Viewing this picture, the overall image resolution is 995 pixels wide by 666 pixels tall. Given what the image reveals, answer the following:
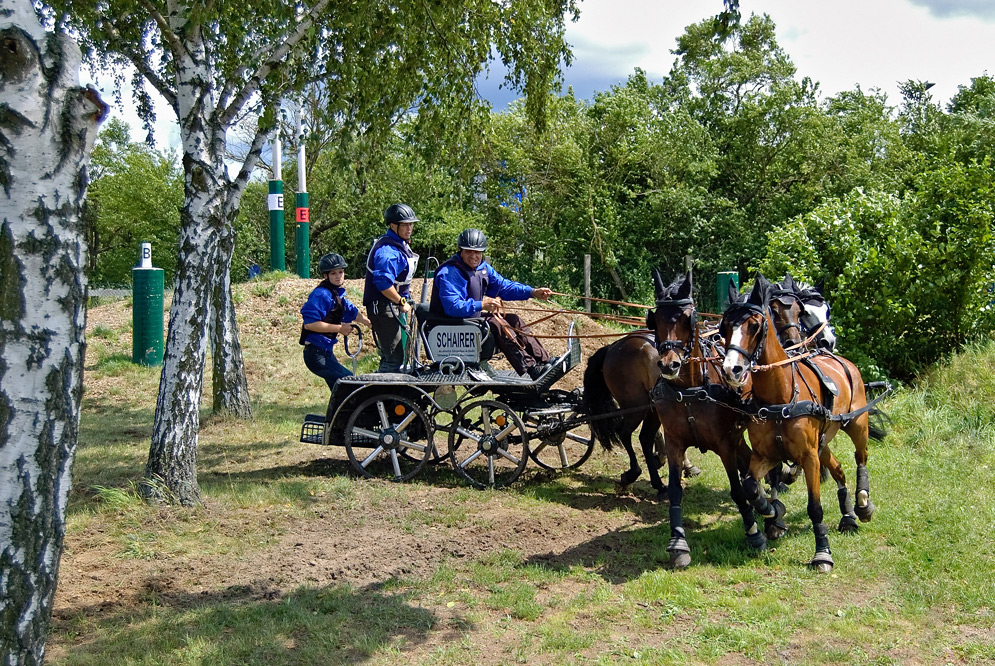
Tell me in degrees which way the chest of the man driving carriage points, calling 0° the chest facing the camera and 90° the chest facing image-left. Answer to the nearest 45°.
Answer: approximately 315°

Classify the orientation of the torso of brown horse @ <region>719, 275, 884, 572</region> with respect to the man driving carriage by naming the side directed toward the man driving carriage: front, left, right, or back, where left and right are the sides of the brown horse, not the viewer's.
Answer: right

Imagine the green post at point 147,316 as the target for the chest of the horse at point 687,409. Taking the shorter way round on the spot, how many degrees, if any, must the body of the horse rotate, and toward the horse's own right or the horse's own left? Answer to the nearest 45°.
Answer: approximately 135° to the horse's own right

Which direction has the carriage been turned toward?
to the viewer's right

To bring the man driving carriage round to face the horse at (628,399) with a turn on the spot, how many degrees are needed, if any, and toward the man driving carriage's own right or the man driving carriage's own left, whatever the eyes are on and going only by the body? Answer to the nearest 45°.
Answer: approximately 45° to the man driving carriage's own left

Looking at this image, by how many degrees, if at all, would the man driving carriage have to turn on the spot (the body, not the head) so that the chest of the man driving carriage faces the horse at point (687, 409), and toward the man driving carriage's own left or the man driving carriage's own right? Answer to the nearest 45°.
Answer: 0° — they already face it

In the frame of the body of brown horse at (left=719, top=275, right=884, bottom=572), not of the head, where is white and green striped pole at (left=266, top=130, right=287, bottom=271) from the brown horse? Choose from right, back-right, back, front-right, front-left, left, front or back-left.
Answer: right

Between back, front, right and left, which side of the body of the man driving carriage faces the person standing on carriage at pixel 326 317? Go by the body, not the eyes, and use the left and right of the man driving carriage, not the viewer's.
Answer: back

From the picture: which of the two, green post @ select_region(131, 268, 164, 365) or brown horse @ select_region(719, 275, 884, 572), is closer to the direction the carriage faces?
the brown horse

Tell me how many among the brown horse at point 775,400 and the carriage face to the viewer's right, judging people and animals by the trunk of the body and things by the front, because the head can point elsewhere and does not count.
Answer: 1

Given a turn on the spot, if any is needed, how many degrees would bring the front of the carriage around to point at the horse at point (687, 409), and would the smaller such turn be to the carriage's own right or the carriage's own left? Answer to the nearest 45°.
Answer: approximately 45° to the carriage's own right
